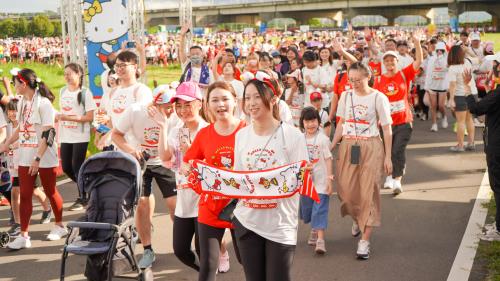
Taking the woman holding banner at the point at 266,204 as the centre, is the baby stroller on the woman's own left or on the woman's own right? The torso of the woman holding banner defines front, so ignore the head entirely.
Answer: on the woman's own right

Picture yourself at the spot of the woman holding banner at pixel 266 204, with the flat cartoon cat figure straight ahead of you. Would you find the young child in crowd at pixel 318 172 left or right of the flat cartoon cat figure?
right

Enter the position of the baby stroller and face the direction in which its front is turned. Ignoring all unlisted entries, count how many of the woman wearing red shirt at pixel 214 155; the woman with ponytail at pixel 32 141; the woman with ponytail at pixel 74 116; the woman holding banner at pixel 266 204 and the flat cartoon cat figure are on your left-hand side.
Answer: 2

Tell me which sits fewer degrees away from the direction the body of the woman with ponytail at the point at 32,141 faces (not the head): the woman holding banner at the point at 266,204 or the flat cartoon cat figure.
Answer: the woman holding banner

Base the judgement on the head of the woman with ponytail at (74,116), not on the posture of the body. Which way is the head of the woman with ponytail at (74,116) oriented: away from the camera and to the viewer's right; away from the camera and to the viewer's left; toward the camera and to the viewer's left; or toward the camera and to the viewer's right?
toward the camera and to the viewer's left

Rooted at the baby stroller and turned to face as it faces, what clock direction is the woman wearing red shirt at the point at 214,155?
The woman wearing red shirt is roughly at 9 o'clock from the baby stroller.

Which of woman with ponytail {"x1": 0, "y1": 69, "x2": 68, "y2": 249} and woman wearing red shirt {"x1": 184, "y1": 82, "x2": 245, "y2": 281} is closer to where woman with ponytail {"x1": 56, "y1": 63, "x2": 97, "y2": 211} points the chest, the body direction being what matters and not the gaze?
the woman with ponytail

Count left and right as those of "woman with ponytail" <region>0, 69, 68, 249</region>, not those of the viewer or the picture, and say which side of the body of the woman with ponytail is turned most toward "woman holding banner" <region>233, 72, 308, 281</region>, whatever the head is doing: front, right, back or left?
left

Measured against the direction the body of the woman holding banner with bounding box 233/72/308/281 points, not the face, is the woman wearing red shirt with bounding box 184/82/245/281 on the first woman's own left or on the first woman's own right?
on the first woman's own right

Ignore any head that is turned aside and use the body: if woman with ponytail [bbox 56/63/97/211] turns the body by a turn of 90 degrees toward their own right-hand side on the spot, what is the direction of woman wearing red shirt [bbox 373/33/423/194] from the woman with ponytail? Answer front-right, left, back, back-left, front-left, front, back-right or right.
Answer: back-right
